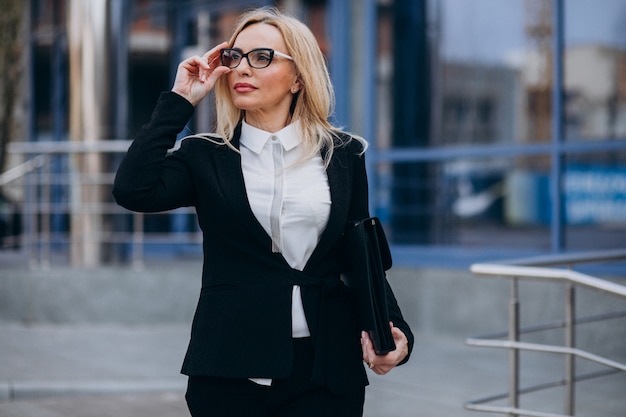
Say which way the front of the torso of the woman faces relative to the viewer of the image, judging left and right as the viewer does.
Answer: facing the viewer

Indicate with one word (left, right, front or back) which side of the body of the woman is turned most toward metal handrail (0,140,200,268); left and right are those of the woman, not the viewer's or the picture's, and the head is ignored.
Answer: back

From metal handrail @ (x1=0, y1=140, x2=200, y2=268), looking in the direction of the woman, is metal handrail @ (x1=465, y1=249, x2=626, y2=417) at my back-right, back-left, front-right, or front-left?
front-left

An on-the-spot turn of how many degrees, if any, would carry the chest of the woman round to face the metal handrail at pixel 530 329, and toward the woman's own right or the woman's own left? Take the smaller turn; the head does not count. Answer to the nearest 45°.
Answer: approximately 135° to the woman's own left
